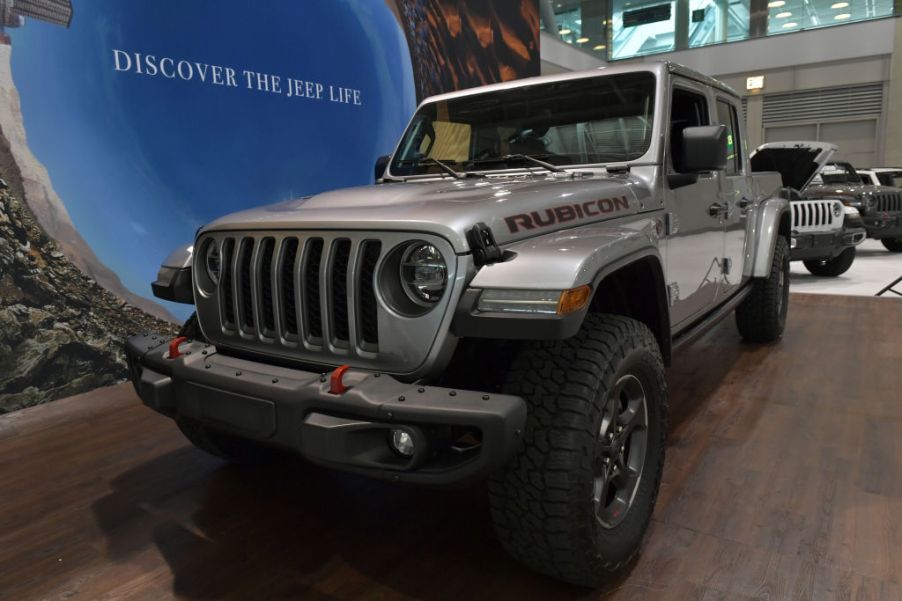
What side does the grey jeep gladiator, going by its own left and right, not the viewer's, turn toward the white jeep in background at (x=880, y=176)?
back

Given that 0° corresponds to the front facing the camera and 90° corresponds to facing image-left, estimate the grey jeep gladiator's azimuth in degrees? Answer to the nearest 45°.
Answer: approximately 45°

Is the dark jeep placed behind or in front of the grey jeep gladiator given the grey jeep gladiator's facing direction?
behind

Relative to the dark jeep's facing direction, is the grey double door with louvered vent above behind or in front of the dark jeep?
behind

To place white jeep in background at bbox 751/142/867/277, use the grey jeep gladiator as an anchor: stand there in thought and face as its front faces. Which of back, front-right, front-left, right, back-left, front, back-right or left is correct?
back

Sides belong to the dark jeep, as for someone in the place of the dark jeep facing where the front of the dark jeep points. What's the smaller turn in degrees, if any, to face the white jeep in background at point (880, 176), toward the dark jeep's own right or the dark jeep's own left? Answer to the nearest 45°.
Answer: approximately 135° to the dark jeep's own left

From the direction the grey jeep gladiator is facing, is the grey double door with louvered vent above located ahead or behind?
behind
